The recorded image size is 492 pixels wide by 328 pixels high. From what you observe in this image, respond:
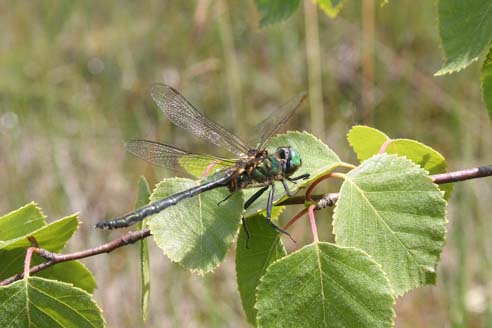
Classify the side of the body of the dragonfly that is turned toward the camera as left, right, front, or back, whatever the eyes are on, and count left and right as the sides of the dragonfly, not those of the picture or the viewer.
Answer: right
